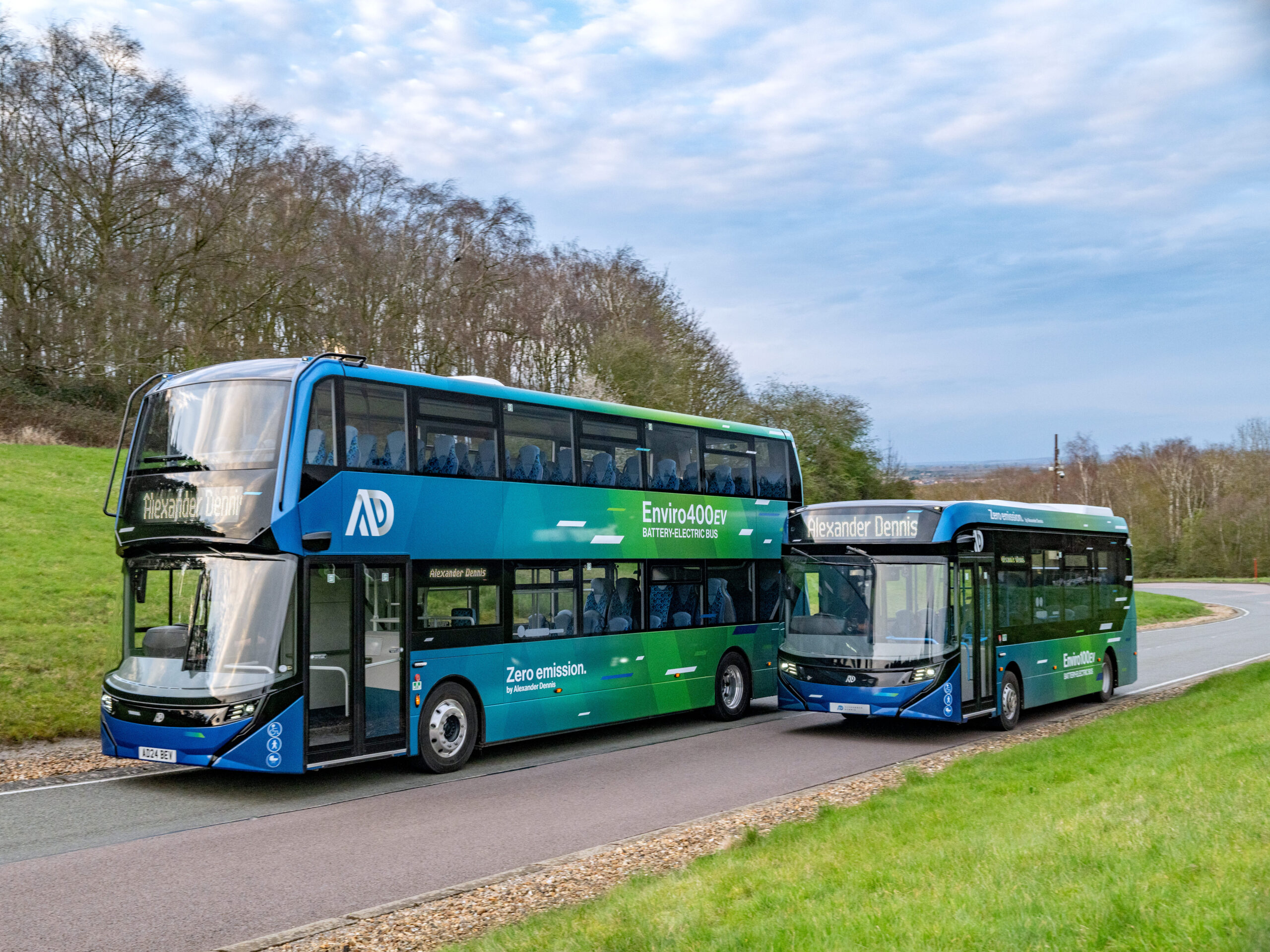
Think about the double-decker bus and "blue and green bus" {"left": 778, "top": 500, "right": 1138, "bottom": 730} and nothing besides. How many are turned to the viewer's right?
0

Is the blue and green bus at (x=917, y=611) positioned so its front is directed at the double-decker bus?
yes

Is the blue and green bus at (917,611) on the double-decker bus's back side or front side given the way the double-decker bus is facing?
on the back side

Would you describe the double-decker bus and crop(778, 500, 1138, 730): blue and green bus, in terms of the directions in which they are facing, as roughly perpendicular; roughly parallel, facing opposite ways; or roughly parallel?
roughly parallel

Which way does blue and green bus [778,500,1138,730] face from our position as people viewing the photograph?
facing the viewer and to the left of the viewer

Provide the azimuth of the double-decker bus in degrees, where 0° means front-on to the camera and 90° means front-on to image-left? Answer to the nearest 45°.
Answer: approximately 45°
